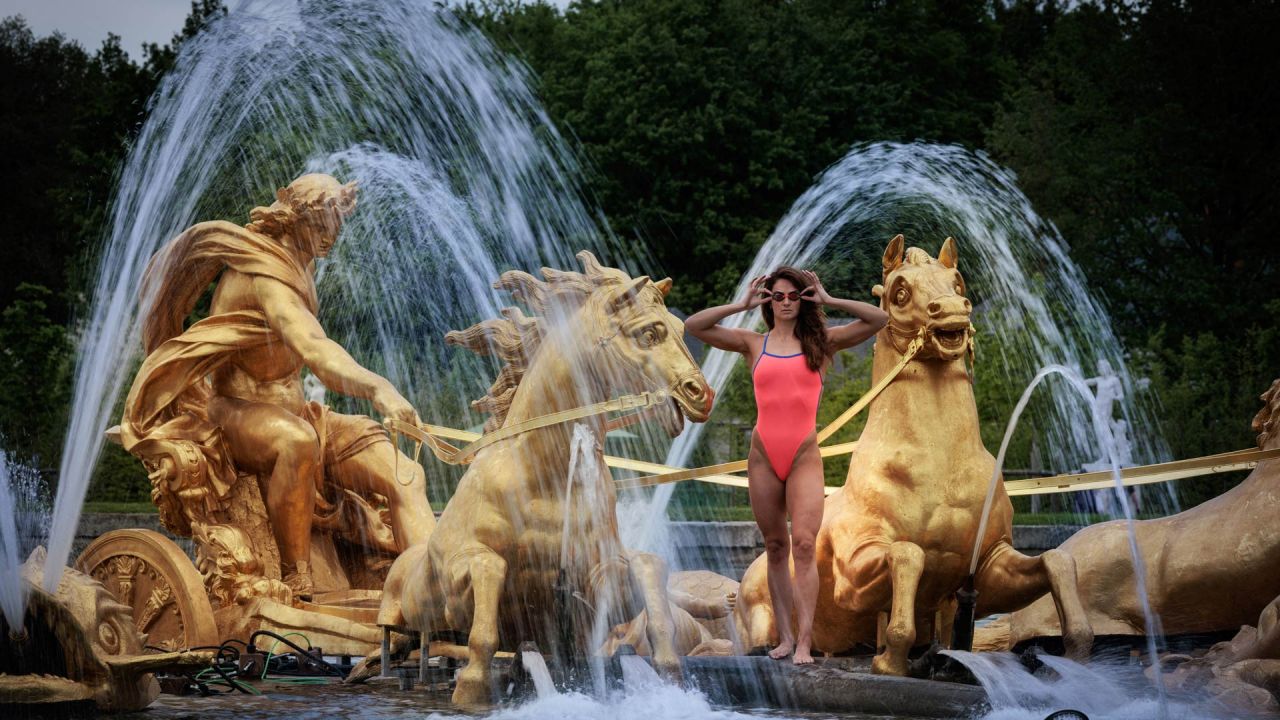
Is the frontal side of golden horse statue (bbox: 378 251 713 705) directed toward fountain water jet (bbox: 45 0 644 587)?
no

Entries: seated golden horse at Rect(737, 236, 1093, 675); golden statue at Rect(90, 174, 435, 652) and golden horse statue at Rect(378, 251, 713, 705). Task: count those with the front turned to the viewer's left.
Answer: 0

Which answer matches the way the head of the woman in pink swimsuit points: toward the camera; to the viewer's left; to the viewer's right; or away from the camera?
toward the camera

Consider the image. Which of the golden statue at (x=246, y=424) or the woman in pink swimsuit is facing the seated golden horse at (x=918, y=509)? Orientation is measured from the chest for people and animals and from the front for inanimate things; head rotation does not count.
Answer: the golden statue

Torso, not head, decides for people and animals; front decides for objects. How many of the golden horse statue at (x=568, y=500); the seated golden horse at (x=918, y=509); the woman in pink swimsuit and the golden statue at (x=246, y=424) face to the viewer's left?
0

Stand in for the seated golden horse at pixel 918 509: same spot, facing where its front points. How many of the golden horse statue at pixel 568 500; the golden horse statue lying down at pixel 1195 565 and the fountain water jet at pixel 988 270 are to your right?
1

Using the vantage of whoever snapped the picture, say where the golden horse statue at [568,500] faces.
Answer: facing the viewer and to the right of the viewer

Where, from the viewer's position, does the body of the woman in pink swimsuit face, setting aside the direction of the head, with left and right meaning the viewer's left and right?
facing the viewer

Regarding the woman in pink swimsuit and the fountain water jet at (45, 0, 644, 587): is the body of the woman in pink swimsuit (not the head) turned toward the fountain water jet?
no

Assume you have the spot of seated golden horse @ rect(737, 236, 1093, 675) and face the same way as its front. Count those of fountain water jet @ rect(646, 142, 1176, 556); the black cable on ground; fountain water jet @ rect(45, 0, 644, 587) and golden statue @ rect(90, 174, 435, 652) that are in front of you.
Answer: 0

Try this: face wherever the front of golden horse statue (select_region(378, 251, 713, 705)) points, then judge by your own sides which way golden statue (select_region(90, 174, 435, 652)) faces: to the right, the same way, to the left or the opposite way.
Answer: the same way

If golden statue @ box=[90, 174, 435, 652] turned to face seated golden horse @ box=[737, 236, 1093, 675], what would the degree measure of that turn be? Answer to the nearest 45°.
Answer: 0° — it already faces it

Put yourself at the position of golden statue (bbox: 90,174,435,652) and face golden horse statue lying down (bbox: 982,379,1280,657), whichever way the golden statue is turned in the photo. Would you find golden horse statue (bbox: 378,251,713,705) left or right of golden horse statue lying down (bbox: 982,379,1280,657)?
right

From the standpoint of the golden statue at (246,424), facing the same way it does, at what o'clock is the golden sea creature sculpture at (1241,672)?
The golden sea creature sculpture is roughly at 12 o'clock from the golden statue.

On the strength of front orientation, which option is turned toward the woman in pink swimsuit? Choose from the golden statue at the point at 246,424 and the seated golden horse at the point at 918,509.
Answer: the golden statue

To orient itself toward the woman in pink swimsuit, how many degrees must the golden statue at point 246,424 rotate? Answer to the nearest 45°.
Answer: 0° — it already faces them
